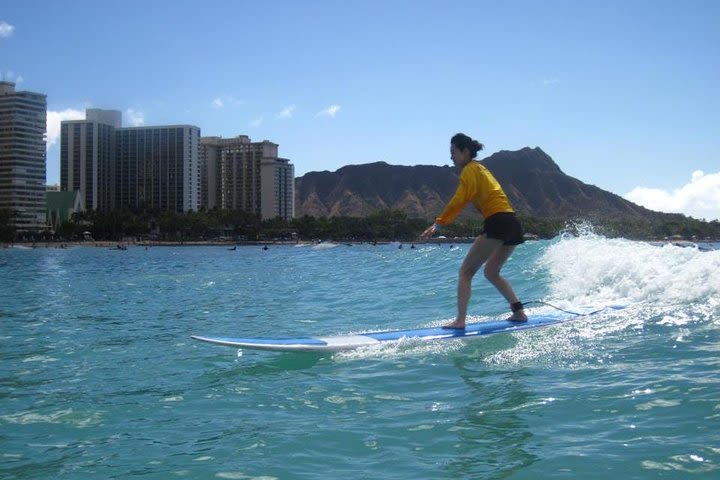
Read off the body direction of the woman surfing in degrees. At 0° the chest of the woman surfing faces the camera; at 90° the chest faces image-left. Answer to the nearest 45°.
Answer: approximately 90°

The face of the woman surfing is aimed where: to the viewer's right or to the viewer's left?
to the viewer's left

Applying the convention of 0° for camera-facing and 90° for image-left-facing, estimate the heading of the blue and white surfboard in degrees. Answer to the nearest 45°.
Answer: approximately 90°
